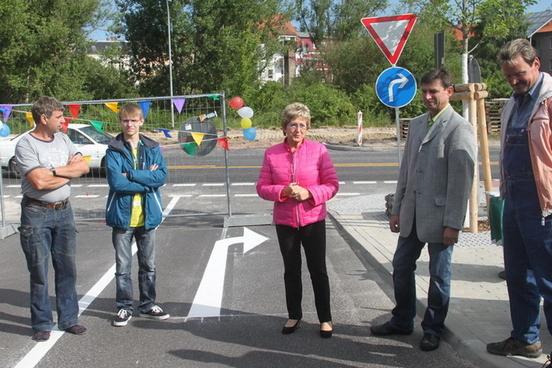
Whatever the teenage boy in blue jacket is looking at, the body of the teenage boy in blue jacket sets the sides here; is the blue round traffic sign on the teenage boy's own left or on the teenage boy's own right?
on the teenage boy's own left

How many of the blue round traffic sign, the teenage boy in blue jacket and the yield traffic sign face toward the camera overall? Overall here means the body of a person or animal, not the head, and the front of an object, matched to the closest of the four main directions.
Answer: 3

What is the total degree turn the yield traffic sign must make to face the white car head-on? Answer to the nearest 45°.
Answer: approximately 135° to its right

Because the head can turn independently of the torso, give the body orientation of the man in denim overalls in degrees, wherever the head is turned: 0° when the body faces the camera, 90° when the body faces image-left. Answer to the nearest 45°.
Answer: approximately 45°

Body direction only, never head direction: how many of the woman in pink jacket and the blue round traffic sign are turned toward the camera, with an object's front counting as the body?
2

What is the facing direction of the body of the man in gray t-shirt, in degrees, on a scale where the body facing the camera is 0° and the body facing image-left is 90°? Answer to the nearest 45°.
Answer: approximately 315°

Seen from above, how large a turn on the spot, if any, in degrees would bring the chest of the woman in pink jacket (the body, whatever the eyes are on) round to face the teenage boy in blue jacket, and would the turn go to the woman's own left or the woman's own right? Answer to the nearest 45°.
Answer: approximately 90° to the woman's own right

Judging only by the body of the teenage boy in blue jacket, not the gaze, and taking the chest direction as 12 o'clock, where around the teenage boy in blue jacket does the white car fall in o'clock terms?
The white car is roughly at 6 o'clock from the teenage boy in blue jacket.

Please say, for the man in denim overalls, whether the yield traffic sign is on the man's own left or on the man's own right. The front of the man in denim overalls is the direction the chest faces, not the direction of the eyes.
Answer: on the man's own right

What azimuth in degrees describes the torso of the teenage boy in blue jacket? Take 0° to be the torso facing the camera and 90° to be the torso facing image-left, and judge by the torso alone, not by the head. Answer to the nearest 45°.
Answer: approximately 0°

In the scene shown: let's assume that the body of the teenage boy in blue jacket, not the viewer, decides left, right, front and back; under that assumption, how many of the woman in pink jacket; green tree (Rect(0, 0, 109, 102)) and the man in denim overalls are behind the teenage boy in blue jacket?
1
